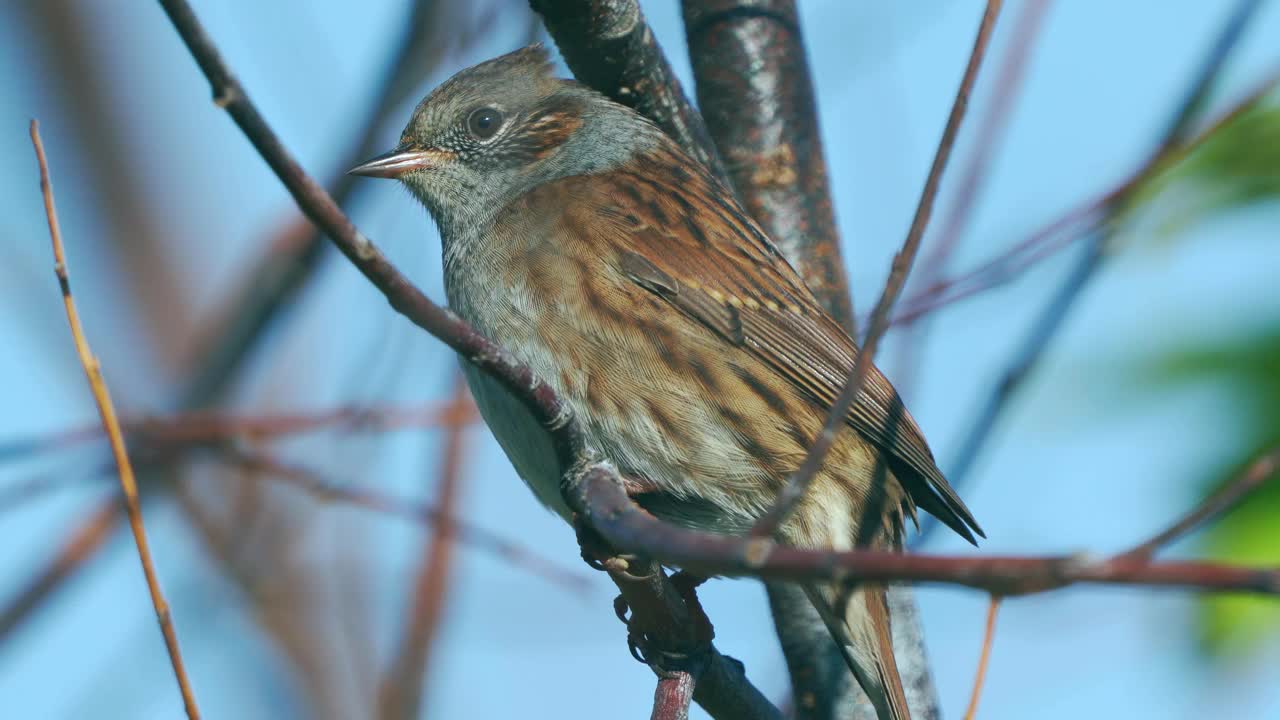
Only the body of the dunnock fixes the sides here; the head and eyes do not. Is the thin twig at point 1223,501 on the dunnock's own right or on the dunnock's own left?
on the dunnock's own left

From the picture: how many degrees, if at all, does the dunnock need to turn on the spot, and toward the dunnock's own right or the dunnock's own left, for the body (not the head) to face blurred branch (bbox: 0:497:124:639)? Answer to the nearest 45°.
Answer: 0° — it already faces it

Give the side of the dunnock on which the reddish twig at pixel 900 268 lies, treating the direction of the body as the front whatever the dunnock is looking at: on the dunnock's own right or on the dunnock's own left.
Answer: on the dunnock's own left

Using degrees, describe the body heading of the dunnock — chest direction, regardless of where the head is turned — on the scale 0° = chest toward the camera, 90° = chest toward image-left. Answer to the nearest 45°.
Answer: approximately 90°

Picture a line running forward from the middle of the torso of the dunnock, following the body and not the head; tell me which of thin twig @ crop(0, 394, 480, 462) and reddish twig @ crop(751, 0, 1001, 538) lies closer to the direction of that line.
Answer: the thin twig

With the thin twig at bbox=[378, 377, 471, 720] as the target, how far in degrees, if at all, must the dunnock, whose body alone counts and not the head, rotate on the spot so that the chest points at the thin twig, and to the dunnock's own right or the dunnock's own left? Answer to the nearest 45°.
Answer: approximately 45° to the dunnock's own right
